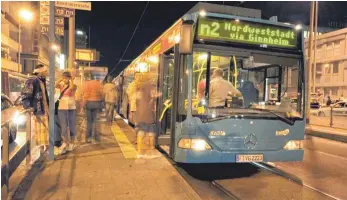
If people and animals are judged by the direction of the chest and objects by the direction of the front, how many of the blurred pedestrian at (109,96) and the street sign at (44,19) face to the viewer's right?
0

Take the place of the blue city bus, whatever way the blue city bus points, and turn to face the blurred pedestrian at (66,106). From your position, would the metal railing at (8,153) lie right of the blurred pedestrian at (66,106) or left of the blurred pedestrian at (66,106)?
left

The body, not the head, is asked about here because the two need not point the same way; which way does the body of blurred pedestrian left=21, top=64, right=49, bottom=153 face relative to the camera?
to the viewer's right

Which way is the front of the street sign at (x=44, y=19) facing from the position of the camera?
facing the viewer

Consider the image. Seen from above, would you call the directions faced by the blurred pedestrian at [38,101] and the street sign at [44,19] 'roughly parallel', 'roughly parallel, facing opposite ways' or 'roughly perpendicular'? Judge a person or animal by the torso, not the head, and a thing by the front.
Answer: roughly perpendicular

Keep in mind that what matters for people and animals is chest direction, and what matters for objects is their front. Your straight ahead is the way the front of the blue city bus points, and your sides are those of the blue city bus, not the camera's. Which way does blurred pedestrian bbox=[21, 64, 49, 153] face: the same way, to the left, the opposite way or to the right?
to the left

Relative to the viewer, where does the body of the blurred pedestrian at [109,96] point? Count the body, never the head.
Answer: away from the camera

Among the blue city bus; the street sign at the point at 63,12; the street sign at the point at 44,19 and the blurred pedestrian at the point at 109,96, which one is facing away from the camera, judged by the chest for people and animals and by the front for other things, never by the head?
the blurred pedestrian
